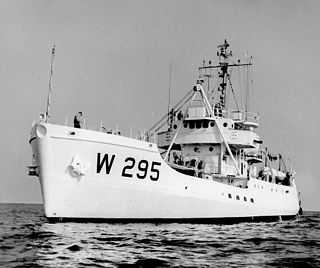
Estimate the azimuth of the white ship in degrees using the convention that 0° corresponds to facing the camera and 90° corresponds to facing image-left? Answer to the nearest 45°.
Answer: approximately 45°
